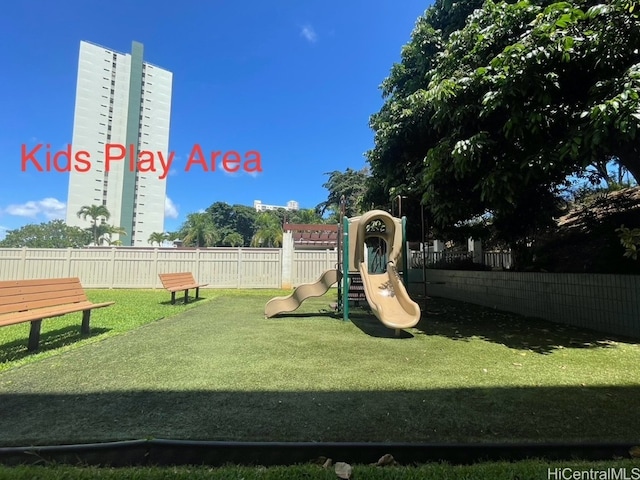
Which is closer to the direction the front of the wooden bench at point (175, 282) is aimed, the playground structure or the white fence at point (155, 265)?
the playground structure

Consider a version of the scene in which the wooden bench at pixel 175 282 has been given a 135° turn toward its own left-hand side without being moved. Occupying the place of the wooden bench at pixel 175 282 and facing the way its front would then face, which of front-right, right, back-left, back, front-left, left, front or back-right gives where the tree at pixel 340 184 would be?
front-right

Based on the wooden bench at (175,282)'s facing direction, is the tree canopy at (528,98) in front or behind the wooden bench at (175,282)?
in front

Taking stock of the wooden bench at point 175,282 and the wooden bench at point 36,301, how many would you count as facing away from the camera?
0

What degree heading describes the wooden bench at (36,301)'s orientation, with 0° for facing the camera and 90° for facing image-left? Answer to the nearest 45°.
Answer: approximately 315°

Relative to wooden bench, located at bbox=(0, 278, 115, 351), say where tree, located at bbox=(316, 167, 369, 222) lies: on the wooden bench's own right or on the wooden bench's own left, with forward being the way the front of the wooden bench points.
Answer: on the wooden bench's own left

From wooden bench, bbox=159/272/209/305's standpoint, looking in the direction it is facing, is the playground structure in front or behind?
in front

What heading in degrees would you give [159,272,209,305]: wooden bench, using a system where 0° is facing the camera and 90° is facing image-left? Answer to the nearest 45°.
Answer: approximately 315°

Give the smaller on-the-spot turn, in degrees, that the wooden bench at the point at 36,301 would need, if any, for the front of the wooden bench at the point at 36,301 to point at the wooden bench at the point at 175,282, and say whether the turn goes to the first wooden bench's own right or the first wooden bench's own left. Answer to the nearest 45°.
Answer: approximately 90° to the first wooden bench's own left
